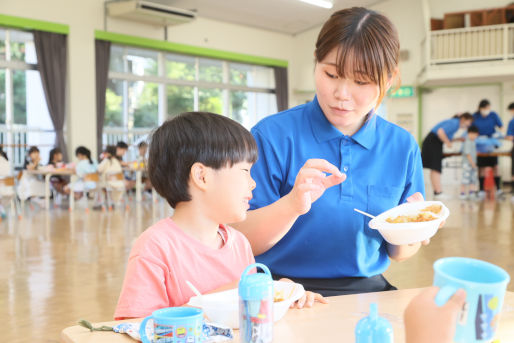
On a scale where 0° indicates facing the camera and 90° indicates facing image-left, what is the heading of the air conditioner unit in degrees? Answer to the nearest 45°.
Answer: approximately 315°

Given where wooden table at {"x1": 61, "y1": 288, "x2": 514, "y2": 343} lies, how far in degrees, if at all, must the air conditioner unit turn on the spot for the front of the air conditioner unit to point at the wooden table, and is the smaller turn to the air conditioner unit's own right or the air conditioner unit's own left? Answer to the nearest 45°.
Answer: approximately 45° to the air conditioner unit's own right

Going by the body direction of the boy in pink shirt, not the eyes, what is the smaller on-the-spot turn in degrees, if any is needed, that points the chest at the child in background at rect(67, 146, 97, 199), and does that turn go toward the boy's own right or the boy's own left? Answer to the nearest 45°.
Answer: approximately 135° to the boy's own left

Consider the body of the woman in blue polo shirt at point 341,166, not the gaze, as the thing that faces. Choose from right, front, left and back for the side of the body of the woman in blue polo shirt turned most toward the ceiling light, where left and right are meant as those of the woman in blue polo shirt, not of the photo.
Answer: back

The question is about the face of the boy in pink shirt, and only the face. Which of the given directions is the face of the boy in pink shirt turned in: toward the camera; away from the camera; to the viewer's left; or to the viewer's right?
to the viewer's right

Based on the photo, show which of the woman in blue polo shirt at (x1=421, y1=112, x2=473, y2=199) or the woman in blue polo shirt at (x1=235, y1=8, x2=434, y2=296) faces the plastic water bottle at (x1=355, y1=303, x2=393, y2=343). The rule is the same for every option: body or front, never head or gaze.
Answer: the woman in blue polo shirt at (x1=235, y1=8, x2=434, y2=296)

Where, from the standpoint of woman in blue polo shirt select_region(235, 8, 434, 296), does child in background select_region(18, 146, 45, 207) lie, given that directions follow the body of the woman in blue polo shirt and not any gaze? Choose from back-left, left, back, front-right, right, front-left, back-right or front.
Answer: back-right

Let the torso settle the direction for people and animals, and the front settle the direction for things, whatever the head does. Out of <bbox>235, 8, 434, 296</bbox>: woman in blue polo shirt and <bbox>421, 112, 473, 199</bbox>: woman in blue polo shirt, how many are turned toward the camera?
1
